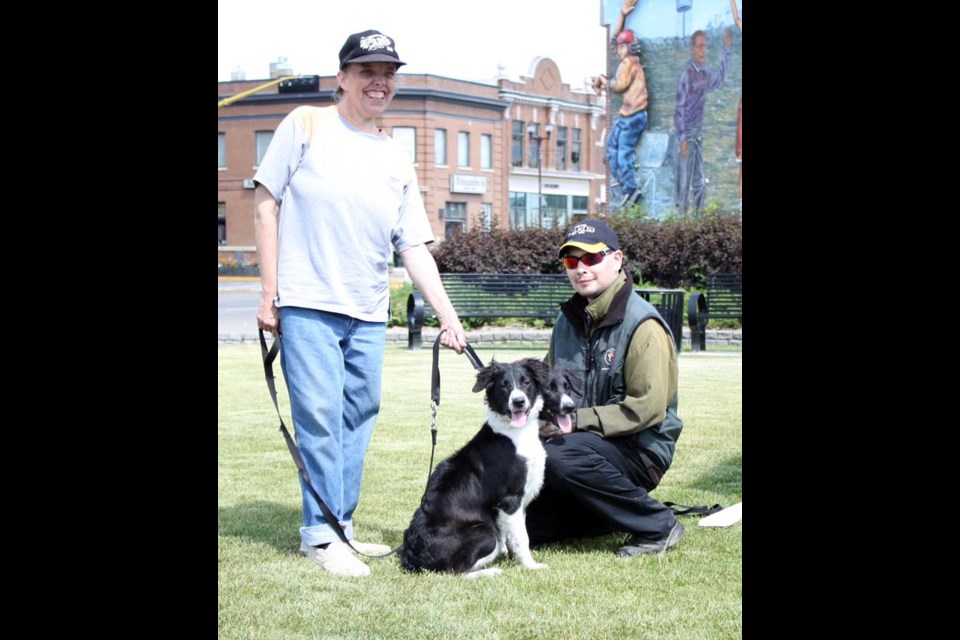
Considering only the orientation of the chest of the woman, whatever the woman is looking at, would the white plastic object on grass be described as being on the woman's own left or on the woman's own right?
on the woman's own left

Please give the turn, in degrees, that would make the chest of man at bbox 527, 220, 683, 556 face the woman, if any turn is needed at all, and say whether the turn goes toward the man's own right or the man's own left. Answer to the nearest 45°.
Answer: approximately 45° to the man's own right

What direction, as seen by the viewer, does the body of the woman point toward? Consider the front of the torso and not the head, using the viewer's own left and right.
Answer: facing the viewer and to the right of the viewer

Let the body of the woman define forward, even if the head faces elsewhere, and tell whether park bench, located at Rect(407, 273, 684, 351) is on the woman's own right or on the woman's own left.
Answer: on the woman's own left

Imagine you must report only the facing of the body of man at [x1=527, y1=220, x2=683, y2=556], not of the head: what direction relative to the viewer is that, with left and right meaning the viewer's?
facing the viewer and to the left of the viewer

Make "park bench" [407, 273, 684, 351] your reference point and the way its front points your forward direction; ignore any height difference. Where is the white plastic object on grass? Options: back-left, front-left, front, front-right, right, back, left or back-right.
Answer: front

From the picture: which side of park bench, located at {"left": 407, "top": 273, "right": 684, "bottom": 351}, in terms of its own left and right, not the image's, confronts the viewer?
front

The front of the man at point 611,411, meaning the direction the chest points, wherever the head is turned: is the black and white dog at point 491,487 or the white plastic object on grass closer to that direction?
the black and white dog

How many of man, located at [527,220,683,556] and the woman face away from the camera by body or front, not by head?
0

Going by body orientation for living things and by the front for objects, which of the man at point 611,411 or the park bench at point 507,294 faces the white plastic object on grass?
the park bench

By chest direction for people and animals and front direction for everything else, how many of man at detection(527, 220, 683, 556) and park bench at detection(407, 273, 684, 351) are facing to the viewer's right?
0
